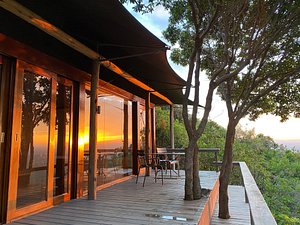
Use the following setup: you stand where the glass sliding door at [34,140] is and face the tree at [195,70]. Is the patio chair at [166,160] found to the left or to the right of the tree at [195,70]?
left

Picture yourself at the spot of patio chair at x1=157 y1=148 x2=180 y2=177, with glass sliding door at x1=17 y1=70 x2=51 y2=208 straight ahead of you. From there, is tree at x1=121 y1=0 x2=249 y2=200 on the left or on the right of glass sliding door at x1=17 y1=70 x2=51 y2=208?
left

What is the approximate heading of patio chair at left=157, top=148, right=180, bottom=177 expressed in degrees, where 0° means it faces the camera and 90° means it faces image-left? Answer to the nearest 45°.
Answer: approximately 315°

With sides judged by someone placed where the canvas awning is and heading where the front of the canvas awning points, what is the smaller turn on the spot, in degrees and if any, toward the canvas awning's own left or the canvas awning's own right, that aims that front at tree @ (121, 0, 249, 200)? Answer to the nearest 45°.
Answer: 0° — it already faces it

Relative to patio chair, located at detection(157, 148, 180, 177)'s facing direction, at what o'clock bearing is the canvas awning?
The canvas awning is roughly at 2 o'clock from the patio chair.

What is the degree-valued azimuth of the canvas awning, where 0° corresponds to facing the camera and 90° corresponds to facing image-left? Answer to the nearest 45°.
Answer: approximately 270°

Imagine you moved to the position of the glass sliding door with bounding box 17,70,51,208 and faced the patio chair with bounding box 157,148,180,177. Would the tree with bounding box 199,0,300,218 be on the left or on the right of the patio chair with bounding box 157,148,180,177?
right

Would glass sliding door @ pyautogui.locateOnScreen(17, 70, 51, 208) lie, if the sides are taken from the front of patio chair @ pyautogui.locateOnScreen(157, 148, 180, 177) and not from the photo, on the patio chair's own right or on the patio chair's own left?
on the patio chair's own right

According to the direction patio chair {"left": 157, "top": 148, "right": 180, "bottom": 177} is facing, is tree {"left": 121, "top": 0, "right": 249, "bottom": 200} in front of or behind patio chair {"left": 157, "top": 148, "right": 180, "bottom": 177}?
in front
